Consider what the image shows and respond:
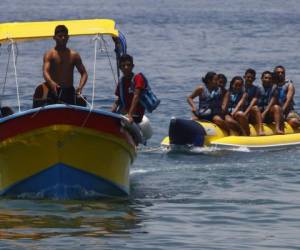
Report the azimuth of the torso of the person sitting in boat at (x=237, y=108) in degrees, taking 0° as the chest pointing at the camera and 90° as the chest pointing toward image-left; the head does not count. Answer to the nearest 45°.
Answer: approximately 45°

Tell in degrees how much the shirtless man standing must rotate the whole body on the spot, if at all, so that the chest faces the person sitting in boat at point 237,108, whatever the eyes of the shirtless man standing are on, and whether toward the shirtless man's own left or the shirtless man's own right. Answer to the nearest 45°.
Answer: approximately 135° to the shirtless man's own left

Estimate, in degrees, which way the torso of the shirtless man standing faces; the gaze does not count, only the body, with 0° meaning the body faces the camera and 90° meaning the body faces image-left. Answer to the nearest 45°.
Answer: approximately 0°

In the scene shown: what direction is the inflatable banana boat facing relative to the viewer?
to the viewer's left

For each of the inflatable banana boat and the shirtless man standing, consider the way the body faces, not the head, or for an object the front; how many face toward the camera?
1

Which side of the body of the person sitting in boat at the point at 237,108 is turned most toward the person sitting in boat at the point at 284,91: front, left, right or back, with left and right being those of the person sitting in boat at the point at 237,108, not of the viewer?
back

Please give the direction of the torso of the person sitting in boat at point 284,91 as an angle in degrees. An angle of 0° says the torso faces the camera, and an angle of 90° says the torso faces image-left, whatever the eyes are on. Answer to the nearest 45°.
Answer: approximately 45°

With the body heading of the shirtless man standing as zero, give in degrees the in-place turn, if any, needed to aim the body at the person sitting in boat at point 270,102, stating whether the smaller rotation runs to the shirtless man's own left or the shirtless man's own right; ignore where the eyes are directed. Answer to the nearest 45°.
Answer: approximately 135° to the shirtless man's own left
